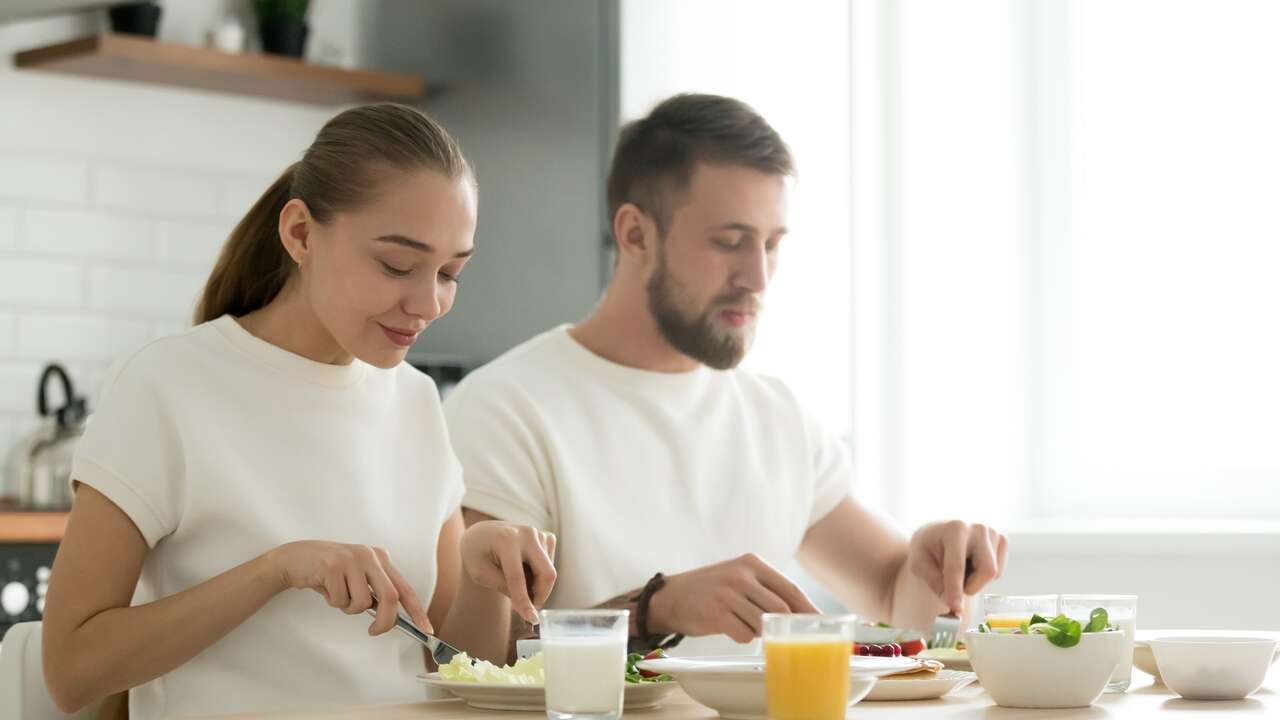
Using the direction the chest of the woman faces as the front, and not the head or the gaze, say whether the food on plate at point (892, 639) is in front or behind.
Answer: in front

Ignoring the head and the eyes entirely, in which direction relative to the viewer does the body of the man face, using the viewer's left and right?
facing the viewer and to the right of the viewer

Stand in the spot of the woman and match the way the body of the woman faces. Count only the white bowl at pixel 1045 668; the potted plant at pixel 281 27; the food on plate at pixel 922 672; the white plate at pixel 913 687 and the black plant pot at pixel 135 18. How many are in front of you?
3

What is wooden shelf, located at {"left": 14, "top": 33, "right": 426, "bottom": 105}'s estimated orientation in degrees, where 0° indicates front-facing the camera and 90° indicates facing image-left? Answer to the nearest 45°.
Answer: approximately 315°

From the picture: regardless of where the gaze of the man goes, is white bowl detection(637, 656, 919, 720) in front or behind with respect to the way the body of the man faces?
in front

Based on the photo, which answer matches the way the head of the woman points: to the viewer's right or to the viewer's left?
to the viewer's right

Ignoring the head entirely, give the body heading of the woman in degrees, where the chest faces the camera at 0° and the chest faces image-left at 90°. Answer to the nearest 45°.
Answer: approximately 315°

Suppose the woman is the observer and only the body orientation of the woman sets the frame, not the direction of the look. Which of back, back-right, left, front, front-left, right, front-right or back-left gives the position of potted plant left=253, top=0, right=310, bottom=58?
back-left

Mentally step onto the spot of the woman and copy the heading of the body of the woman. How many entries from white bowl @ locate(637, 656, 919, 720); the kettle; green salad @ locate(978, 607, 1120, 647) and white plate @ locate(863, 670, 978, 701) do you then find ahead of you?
3

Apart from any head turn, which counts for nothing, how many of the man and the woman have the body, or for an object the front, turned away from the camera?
0

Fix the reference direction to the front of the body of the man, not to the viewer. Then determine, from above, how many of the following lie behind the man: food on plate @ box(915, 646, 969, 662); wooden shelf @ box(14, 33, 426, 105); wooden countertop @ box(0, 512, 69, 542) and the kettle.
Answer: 3
